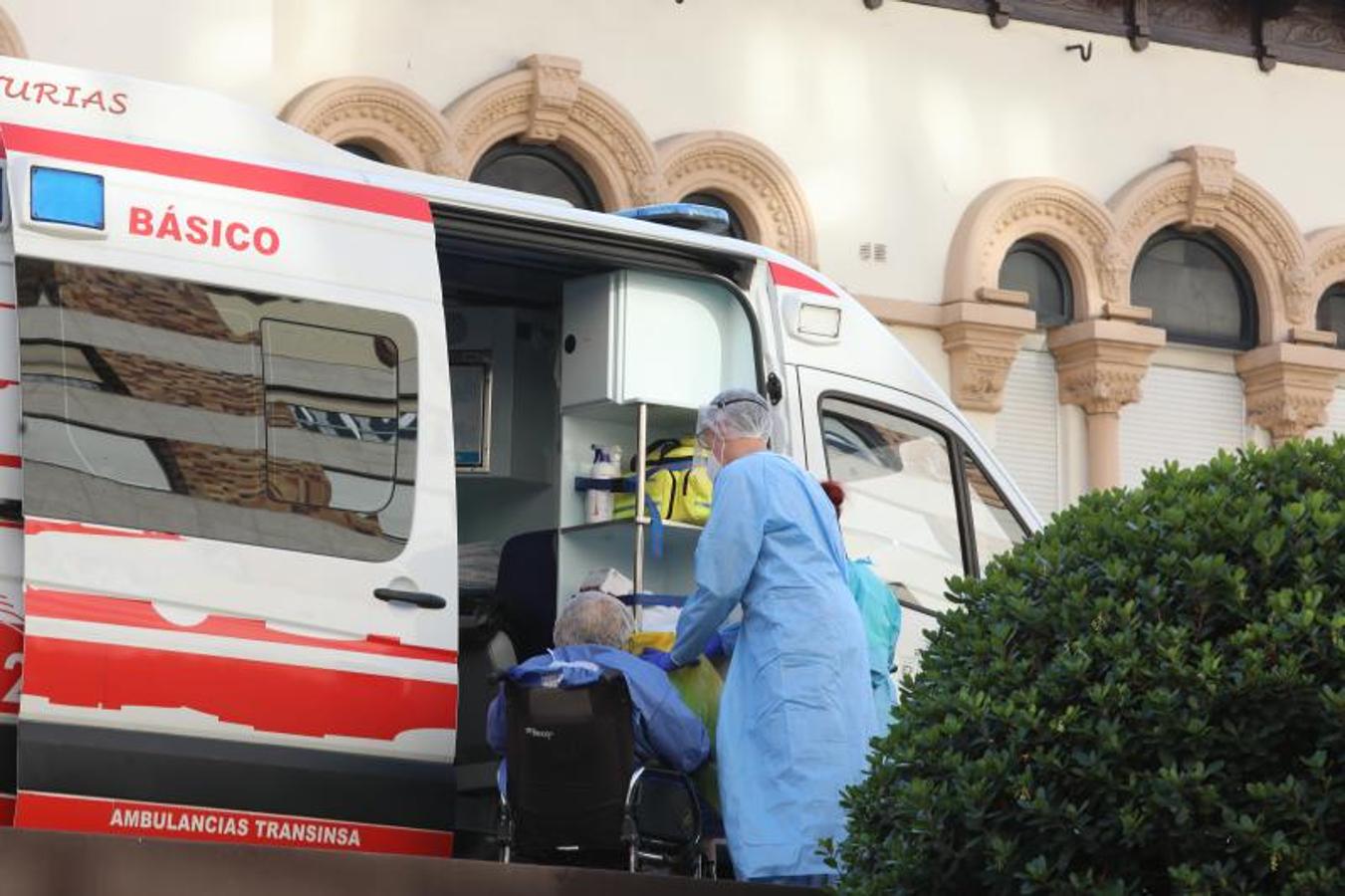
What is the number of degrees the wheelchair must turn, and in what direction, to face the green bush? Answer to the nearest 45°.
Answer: approximately 90° to its right

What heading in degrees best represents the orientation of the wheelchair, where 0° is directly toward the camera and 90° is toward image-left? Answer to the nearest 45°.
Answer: approximately 225°

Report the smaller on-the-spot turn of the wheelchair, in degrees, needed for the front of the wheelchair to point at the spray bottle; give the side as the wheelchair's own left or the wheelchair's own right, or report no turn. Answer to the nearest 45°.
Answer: approximately 45° to the wheelchair's own left

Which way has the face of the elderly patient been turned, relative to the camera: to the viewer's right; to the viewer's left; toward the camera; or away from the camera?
away from the camera
